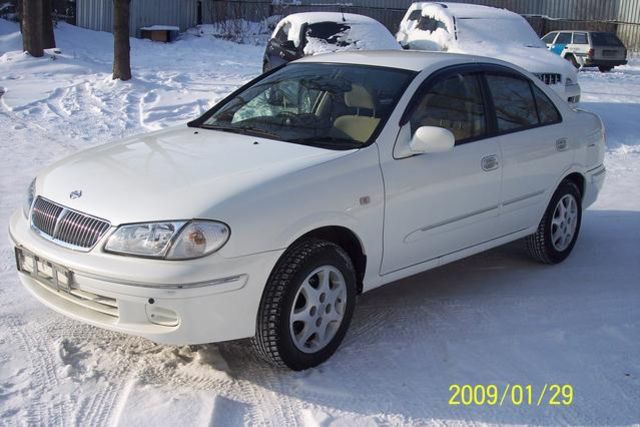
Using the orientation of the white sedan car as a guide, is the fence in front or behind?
behind

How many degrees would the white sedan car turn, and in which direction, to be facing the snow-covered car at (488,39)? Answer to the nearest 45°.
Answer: approximately 135° to its right

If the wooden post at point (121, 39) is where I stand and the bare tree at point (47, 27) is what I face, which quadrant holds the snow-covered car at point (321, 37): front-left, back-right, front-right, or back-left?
back-right

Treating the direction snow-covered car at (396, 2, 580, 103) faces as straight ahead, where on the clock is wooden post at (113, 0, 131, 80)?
The wooden post is roughly at 4 o'clock from the snow-covered car.

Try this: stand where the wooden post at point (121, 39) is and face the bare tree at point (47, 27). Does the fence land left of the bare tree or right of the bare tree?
right

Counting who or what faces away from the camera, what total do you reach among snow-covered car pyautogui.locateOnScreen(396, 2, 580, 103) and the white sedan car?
0

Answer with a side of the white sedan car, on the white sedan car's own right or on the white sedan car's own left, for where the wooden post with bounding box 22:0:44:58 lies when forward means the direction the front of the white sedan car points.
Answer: on the white sedan car's own right

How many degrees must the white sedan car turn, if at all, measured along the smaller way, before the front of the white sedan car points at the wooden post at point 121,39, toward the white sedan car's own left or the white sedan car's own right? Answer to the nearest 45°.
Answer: approximately 135° to the white sedan car's own right

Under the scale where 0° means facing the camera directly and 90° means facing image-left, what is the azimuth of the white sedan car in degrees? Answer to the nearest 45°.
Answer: approximately 45°

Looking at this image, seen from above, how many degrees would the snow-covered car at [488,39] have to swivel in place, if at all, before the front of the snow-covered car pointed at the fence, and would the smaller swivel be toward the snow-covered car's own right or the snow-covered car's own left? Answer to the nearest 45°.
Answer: approximately 135° to the snow-covered car's own left

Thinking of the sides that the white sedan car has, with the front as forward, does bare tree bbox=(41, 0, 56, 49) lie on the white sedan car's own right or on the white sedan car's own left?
on the white sedan car's own right

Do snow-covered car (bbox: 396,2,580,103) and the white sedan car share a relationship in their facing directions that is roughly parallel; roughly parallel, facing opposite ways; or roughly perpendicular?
roughly perpendicular
